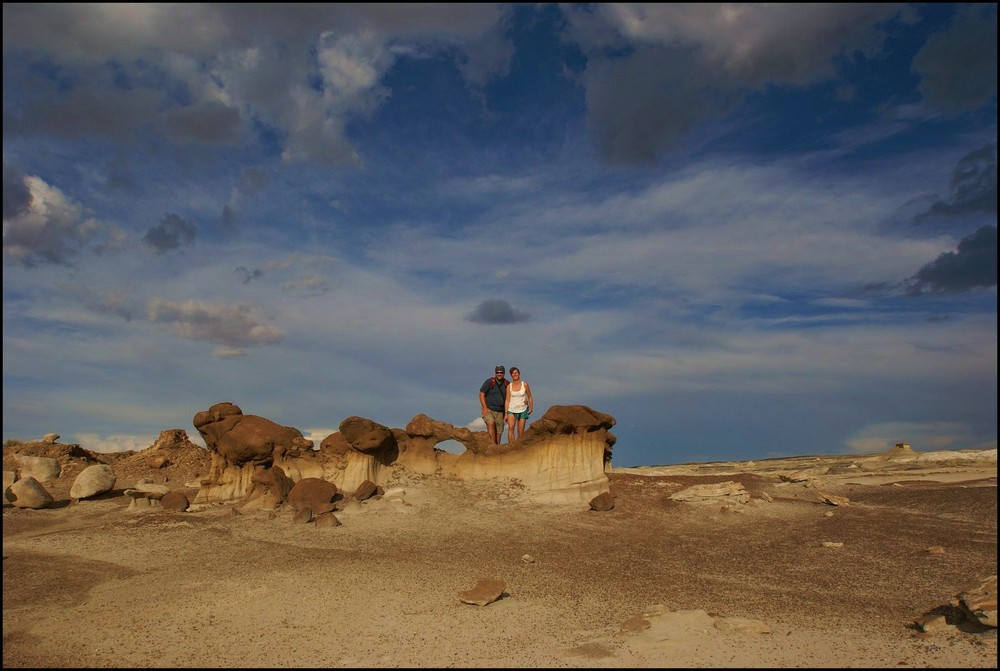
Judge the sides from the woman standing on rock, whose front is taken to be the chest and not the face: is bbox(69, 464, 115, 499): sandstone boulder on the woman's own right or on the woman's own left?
on the woman's own right

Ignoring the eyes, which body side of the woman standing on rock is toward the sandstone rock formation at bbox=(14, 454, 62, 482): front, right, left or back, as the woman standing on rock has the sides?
right

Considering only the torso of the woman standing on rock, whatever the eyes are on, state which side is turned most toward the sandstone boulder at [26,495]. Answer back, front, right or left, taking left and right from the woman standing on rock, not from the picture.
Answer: right

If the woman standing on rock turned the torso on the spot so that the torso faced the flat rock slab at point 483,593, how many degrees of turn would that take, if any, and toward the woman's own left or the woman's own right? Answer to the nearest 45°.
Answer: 0° — they already face it

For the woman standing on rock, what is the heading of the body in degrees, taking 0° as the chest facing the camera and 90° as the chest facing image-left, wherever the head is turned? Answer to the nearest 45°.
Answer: approximately 0°

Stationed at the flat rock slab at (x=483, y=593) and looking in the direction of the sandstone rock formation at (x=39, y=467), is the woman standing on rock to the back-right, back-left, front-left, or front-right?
front-right

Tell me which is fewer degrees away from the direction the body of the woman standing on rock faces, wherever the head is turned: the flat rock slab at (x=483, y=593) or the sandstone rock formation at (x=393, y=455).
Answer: the flat rock slab

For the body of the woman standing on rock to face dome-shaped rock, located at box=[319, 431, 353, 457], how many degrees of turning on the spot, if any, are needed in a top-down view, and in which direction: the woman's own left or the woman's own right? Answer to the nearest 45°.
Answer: approximately 90° to the woman's own right

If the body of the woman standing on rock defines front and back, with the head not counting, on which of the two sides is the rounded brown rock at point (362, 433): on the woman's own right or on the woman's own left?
on the woman's own right

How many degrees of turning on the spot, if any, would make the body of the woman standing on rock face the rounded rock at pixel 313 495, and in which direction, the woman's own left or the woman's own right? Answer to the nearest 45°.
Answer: approximately 90° to the woman's own right

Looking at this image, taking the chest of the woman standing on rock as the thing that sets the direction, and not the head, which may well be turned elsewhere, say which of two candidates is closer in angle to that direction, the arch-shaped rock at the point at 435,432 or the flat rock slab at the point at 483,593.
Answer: the flat rock slab
